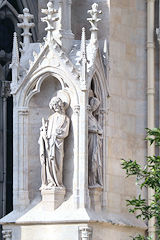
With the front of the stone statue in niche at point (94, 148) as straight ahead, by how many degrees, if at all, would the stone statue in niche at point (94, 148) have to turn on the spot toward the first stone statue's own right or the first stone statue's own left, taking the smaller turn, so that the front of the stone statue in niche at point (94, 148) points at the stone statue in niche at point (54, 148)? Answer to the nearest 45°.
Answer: approximately 135° to the first stone statue's own right

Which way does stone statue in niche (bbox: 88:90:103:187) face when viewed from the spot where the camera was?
facing the viewer and to the right of the viewer

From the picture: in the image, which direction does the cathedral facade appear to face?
toward the camera
